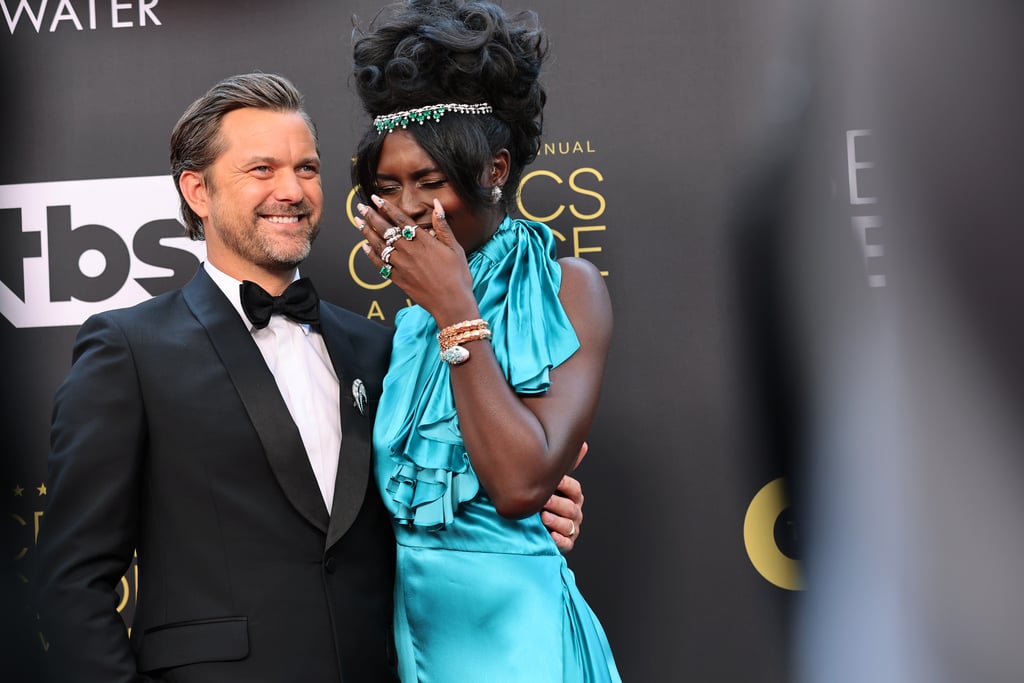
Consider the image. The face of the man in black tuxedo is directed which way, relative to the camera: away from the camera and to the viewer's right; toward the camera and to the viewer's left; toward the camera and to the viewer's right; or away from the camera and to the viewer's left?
toward the camera and to the viewer's right

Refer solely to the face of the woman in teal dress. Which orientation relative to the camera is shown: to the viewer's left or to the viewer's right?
to the viewer's left

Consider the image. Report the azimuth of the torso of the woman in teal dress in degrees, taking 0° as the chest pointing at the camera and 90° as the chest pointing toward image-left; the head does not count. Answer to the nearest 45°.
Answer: approximately 45°
